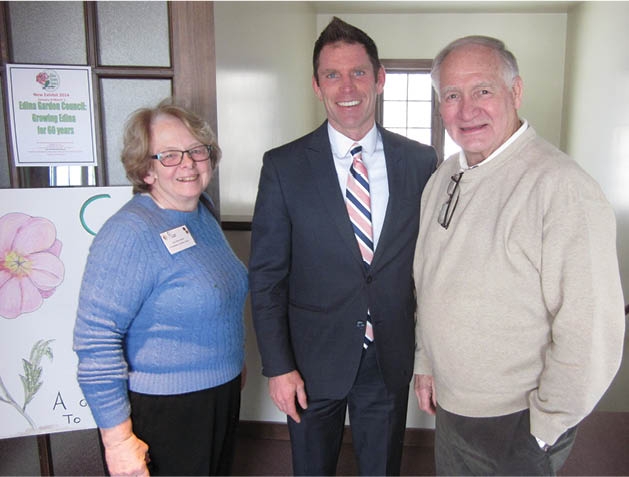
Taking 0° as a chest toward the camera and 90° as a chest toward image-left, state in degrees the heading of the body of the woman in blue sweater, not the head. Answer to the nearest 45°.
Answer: approximately 315°

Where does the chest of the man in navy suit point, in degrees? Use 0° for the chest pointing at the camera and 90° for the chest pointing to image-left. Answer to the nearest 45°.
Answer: approximately 0°

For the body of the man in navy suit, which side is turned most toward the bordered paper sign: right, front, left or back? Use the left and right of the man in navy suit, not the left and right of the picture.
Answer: right

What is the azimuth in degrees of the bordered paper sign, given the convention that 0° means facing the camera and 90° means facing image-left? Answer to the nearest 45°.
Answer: approximately 0°

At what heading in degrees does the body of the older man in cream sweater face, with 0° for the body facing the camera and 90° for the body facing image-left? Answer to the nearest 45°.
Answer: approximately 45°

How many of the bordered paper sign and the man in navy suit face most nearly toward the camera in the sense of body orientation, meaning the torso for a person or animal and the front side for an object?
2
